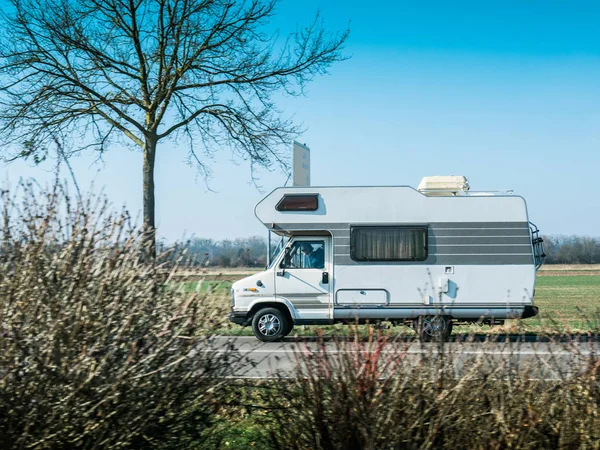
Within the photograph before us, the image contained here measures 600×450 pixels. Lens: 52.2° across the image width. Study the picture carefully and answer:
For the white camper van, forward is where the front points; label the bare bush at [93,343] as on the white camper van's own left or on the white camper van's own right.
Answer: on the white camper van's own left

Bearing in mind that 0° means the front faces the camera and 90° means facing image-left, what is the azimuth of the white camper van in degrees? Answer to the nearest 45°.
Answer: approximately 90°

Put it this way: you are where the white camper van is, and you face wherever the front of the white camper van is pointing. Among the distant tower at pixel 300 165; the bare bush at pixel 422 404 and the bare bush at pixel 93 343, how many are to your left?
2

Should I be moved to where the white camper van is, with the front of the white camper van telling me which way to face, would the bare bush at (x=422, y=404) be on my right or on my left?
on my left

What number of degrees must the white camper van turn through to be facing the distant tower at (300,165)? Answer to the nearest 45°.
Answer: approximately 45° to its right
